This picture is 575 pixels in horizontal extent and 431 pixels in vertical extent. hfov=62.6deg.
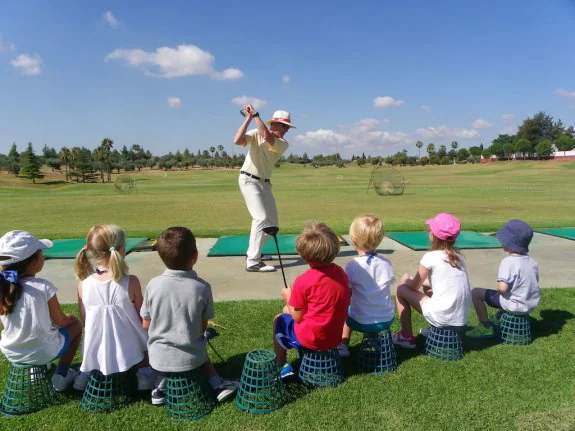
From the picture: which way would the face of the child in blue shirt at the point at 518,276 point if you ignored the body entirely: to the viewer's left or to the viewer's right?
to the viewer's left

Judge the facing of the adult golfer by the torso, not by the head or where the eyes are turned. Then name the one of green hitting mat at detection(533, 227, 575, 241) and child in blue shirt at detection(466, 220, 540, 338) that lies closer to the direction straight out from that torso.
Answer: the child in blue shirt

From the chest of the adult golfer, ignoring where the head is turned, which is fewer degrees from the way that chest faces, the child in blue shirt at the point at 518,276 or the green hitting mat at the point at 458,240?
the child in blue shirt

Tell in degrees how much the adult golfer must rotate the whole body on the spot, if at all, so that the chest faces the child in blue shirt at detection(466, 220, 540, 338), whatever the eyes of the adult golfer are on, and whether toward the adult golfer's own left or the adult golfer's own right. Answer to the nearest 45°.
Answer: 0° — they already face them

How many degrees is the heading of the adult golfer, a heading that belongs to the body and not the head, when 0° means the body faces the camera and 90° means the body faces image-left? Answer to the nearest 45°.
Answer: approximately 315°

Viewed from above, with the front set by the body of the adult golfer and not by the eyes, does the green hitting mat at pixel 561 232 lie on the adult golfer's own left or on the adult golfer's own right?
on the adult golfer's own left
